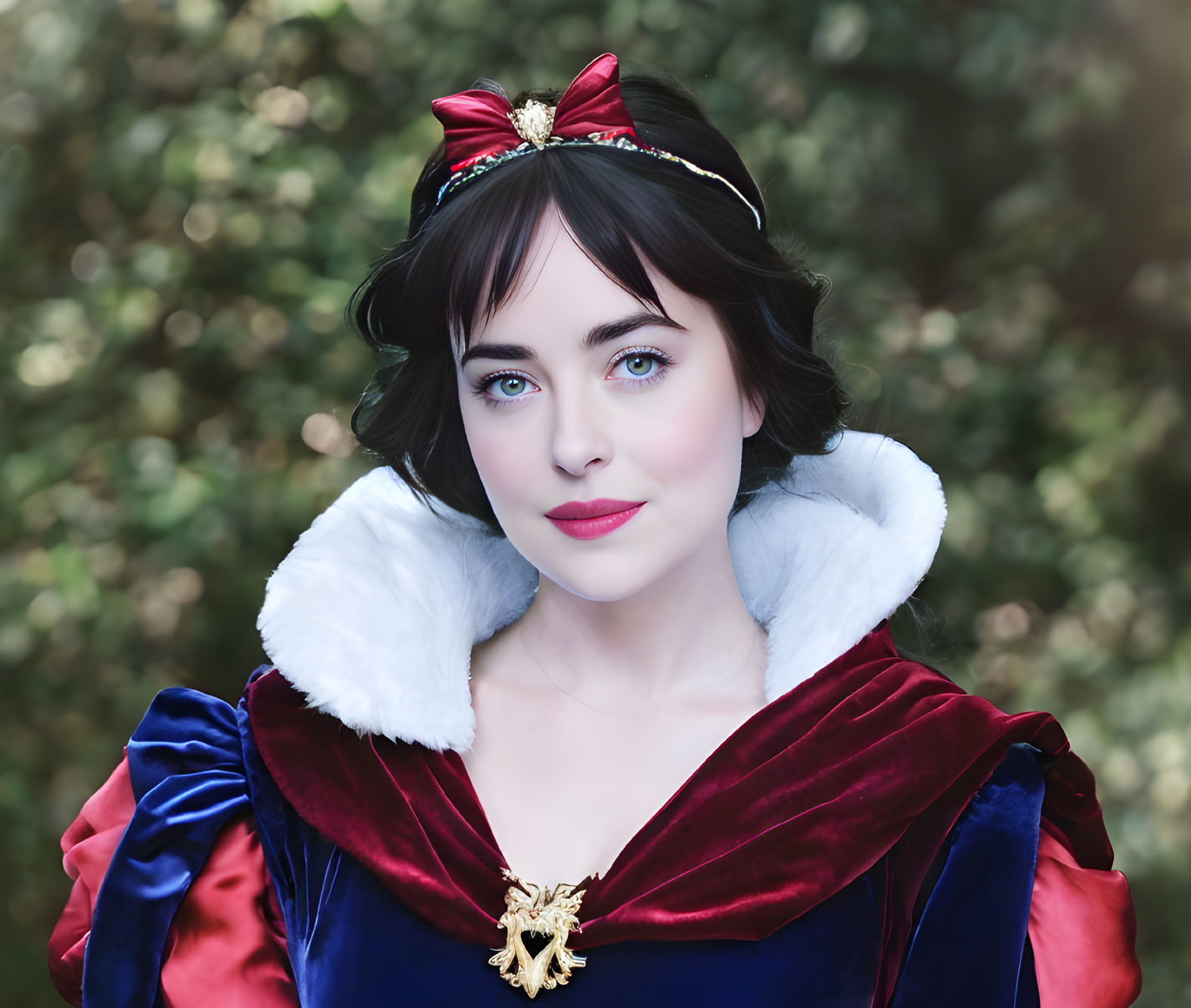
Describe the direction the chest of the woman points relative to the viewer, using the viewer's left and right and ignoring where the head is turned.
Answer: facing the viewer
